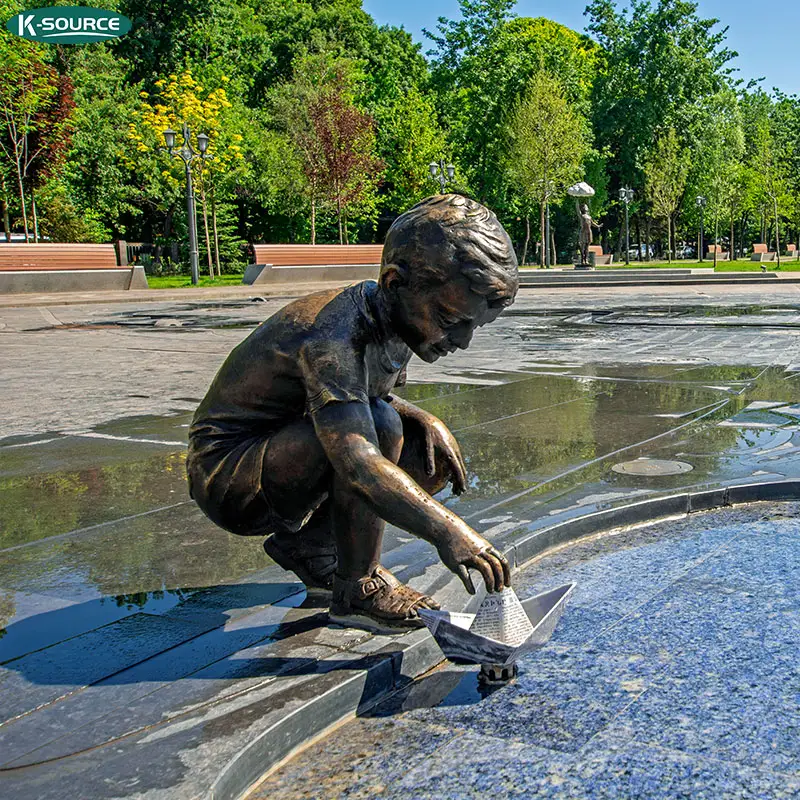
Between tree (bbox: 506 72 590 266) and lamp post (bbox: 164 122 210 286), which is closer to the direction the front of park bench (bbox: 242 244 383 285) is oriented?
the lamp post

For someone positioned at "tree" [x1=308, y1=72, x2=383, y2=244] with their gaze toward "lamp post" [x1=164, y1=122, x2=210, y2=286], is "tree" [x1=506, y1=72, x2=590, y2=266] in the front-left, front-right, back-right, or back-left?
back-left

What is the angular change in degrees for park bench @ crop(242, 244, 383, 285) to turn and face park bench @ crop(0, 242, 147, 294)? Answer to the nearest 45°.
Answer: approximately 45° to its right

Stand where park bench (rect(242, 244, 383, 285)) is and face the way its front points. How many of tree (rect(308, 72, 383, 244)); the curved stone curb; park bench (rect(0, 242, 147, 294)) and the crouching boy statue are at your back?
1

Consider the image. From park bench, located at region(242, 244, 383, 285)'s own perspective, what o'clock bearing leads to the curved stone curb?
The curved stone curb is roughly at 12 o'clock from the park bench.

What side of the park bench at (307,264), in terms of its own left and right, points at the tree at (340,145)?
back

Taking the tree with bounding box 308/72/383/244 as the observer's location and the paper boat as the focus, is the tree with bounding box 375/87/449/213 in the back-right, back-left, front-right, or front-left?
back-left

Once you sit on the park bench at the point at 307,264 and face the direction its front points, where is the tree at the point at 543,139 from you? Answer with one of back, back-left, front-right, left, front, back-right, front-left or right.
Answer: back-left

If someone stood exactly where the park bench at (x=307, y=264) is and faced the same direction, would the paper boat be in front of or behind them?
in front

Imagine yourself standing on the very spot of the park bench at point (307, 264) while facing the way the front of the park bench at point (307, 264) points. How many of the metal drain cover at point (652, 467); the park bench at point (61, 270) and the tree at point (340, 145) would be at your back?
1

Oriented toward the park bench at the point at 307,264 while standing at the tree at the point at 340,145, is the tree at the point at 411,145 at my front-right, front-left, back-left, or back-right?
back-left

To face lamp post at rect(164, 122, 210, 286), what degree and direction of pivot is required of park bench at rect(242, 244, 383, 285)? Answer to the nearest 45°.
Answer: approximately 45° to its right

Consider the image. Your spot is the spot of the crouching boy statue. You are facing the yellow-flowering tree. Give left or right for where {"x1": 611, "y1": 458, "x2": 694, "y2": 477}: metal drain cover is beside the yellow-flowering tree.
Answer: right

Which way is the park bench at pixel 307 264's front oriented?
toward the camera
